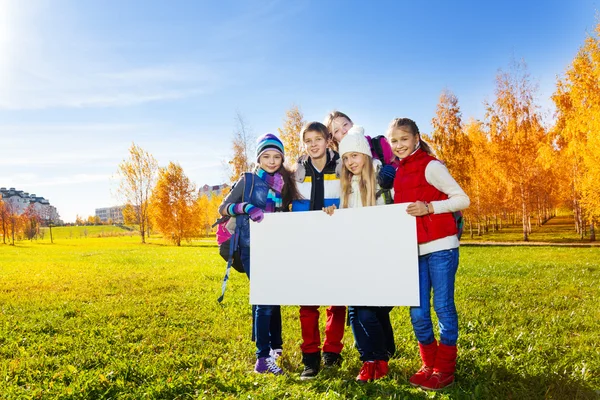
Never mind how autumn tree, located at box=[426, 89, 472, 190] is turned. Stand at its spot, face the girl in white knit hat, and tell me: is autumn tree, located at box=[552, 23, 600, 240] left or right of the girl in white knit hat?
left

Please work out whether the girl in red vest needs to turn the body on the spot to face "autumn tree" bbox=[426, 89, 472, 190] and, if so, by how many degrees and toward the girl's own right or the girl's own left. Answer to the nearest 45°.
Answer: approximately 135° to the girl's own right

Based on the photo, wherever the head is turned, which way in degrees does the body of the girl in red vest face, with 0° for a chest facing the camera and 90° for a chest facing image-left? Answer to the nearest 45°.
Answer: approximately 45°

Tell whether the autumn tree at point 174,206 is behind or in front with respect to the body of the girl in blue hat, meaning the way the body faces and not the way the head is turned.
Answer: behind

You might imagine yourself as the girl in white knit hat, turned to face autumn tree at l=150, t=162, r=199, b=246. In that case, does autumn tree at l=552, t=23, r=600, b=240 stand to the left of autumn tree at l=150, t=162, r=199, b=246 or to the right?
right

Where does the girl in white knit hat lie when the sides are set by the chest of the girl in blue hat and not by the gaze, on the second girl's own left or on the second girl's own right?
on the second girl's own left

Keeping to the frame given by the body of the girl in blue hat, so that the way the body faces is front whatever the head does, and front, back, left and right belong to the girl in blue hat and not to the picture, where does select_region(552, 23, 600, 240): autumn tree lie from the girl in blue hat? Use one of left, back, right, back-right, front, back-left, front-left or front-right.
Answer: back-left

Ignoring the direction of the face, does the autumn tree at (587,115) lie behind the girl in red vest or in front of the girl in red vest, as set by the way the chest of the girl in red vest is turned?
behind

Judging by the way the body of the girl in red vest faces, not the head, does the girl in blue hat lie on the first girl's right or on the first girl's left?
on the first girl's right

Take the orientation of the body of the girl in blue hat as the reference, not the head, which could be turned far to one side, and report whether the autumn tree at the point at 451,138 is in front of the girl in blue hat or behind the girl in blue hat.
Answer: behind
